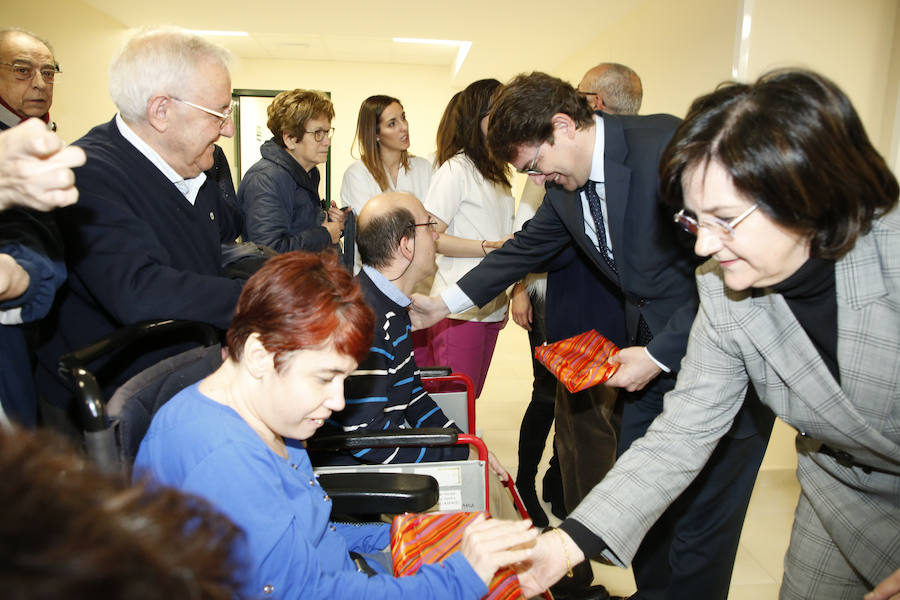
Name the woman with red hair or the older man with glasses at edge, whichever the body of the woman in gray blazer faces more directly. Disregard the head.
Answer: the woman with red hair

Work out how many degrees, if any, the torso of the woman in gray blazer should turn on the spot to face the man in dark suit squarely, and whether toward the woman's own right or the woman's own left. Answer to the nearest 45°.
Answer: approximately 90° to the woman's own right

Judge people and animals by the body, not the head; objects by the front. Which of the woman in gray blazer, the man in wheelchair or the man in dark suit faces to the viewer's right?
the man in wheelchair

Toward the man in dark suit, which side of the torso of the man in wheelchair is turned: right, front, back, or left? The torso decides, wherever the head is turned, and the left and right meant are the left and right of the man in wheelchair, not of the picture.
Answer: front

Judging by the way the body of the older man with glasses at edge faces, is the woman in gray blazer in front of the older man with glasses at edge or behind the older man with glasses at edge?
in front

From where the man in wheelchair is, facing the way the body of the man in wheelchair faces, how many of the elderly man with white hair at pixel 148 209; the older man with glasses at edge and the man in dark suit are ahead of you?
1

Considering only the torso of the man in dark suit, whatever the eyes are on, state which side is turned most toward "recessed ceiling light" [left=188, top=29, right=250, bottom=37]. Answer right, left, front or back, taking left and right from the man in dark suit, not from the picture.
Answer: right

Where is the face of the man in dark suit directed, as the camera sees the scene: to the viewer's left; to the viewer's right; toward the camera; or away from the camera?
to the viewer's left

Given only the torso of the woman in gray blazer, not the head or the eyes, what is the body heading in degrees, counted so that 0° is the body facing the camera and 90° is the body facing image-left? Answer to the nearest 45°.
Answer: approximately 45°

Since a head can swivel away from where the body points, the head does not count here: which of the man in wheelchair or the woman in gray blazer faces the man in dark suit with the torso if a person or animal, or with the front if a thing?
the man in wheelchair

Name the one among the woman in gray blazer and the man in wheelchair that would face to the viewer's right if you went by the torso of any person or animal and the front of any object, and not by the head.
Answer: the man in wheelchair

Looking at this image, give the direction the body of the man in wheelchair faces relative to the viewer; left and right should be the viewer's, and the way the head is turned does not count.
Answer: facing to the right of the viewer

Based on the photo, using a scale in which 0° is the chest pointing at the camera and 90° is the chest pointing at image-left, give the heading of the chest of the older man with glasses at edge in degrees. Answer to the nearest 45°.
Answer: approximately 315°
